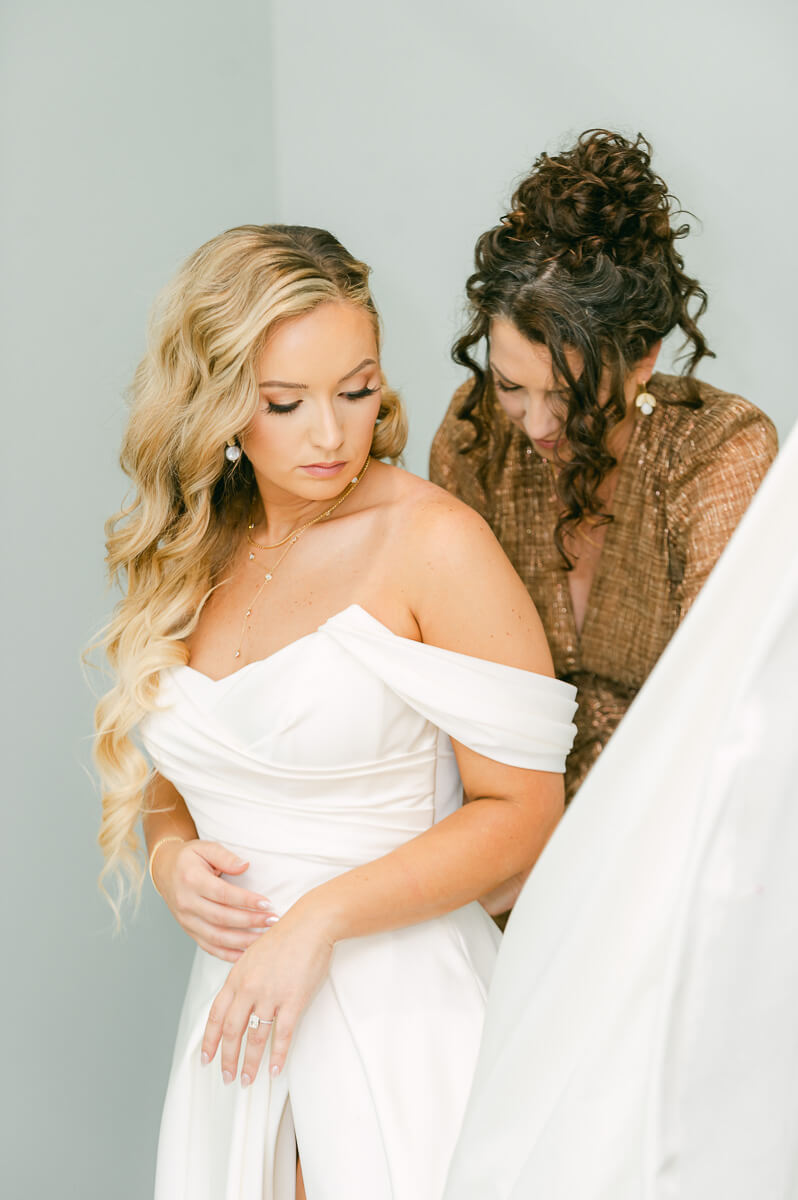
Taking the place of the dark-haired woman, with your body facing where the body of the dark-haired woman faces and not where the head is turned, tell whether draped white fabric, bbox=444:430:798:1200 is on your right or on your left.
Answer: on your left

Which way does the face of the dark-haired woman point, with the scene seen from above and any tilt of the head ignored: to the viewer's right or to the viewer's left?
to the viewer's left

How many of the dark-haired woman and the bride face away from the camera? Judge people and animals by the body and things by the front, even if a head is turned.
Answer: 0

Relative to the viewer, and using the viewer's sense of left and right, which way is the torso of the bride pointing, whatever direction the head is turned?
facing the viewer and to the left of the viewer

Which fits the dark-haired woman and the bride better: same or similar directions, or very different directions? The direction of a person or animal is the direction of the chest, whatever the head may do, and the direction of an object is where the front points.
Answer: same or similar directions

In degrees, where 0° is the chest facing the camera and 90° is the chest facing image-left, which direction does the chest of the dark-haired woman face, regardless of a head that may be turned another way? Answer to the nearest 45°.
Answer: approximately 45°
